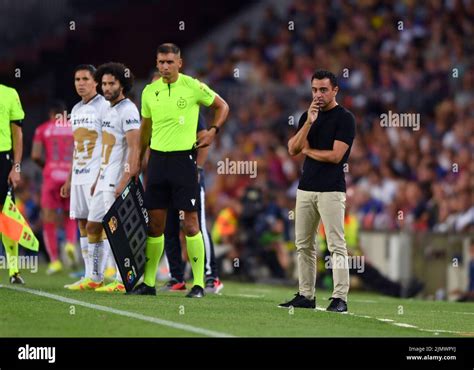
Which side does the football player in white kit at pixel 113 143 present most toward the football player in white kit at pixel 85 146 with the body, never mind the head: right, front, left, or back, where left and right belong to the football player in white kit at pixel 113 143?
right

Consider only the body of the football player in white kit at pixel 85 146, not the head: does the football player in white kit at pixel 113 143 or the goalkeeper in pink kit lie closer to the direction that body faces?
the football player in white kit

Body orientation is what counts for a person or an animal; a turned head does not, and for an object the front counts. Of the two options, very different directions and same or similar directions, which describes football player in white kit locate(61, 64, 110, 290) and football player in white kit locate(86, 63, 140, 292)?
same or similar directions

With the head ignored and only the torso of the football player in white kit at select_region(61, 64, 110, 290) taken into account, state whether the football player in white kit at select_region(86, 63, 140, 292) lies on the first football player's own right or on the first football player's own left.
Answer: on the first football player's own left

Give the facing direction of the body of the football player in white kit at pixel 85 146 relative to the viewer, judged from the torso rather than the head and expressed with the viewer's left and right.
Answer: facing the viewer and to the left of the viewer
